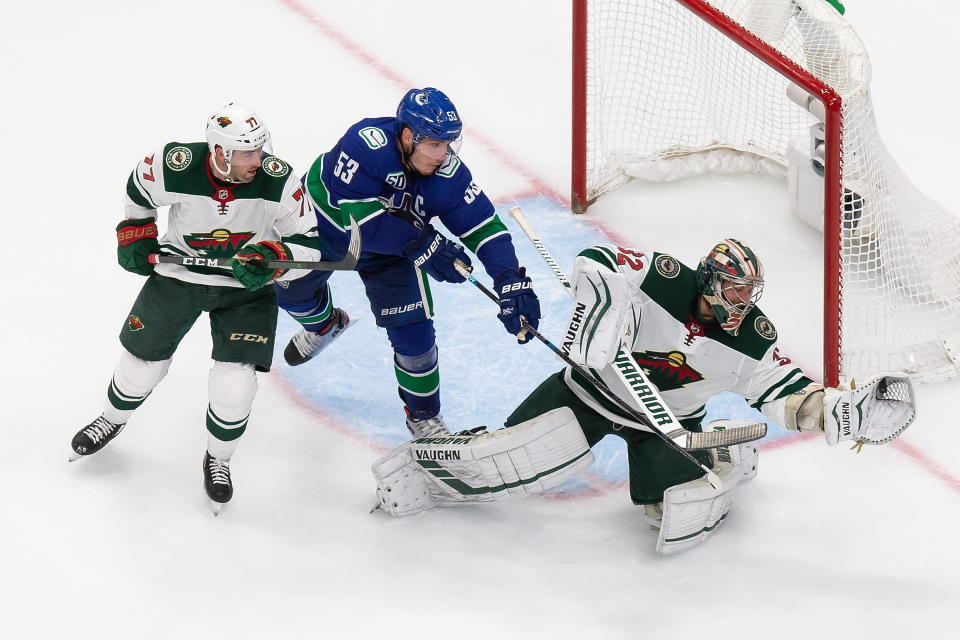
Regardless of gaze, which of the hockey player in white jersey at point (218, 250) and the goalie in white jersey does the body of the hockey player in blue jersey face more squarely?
the goalie in white jersey

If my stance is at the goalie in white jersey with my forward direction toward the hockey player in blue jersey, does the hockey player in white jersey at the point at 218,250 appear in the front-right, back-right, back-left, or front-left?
front-left

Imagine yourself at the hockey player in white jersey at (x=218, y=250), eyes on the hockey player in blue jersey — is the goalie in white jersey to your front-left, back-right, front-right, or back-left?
front-right

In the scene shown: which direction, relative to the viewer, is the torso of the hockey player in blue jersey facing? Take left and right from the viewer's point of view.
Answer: facing the viewer and to the right of the viewer

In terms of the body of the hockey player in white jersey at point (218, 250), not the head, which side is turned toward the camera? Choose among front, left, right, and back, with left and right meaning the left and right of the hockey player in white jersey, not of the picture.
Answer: front

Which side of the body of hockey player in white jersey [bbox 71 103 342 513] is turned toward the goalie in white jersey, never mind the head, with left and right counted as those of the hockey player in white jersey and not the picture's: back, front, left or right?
left

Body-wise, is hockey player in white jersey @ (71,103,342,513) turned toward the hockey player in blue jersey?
no

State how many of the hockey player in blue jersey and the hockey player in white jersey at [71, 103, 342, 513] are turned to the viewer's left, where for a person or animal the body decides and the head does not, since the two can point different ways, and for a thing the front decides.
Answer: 0

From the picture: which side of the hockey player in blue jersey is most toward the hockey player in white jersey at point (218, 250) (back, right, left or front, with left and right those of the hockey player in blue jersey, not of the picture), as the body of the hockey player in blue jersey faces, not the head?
right
